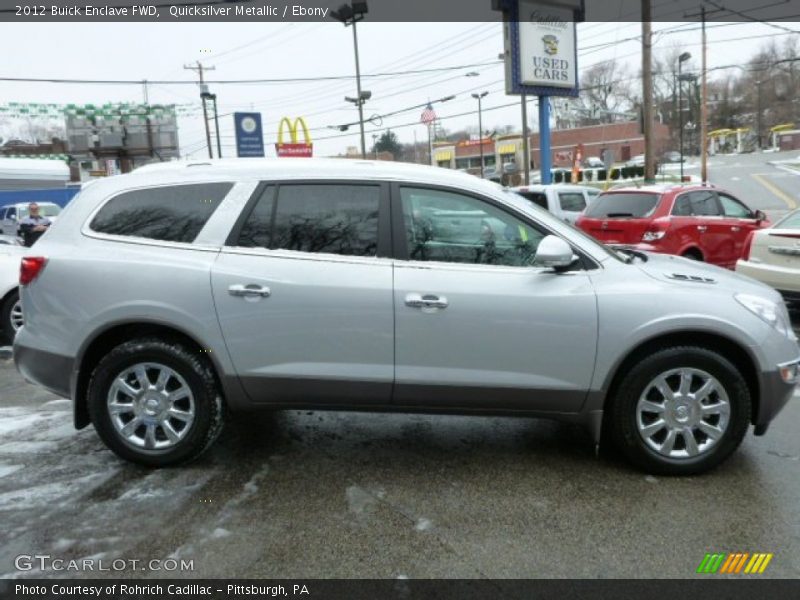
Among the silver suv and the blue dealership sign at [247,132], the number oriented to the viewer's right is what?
1

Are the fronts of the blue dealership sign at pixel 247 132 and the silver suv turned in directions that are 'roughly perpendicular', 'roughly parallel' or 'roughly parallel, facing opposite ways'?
roughly perpendicular

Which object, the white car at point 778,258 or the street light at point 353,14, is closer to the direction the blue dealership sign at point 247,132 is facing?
the white car

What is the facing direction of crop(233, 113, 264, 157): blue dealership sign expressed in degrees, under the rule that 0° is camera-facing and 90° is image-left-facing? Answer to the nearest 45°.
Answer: approximately 0°

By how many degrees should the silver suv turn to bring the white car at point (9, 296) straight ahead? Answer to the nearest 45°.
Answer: approximately 135° to its left

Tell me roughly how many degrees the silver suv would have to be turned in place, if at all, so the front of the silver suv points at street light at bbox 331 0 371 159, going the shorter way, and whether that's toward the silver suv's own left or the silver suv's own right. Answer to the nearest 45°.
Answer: approximately 90° to the silver suv's own left

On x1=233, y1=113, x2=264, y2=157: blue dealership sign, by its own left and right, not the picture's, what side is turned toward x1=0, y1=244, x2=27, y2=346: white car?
front

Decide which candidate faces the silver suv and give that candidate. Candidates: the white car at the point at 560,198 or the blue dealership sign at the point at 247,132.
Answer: the blue dealership sign

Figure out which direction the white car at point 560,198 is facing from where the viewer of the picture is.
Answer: facing away from the viewer and to the right of the viewer

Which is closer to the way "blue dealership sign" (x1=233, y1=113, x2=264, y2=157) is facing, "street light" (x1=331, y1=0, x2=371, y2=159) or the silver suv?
the silver suv

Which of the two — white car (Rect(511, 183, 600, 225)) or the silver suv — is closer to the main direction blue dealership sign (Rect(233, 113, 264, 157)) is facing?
the silver suv

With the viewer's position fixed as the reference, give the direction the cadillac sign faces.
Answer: facing the viewer and to the right of the viewer
